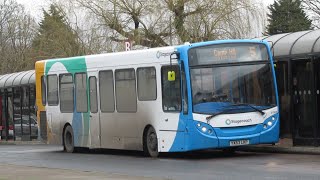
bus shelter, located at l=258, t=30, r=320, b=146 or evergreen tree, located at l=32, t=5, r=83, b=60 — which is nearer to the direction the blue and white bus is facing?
the bus shelter

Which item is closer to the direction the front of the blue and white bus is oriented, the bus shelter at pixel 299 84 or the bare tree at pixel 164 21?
the bus shelter

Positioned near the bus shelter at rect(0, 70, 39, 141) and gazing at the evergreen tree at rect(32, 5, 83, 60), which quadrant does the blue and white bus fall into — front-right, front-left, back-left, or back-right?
back-right

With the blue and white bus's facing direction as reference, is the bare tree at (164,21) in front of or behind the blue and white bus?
behind

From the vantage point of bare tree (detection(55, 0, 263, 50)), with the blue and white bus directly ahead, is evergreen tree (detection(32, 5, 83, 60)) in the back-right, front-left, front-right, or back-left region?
back-right

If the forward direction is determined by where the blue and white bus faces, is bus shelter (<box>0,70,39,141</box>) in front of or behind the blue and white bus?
behind

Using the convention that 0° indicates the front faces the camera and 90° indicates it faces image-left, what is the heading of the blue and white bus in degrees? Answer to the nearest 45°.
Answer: approximately 315°

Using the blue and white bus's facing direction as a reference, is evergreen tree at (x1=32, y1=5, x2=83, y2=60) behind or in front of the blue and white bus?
behind
